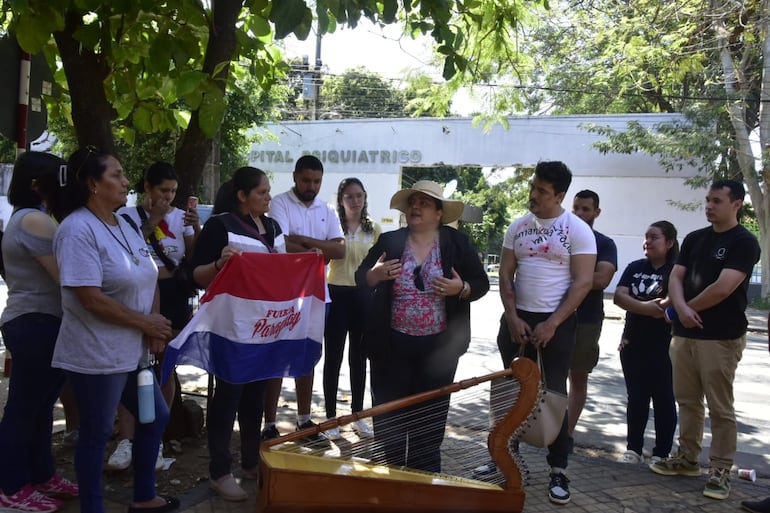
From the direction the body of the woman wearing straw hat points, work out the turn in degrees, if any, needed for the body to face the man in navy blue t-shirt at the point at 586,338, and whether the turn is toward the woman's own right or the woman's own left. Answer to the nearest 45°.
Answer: approximately 135° to the woman's own left

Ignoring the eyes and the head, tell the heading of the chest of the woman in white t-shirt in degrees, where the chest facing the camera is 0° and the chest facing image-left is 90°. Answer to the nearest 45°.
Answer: approximately 315°

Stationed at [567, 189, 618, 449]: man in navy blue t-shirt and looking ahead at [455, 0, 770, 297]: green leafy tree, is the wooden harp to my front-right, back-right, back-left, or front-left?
back-left

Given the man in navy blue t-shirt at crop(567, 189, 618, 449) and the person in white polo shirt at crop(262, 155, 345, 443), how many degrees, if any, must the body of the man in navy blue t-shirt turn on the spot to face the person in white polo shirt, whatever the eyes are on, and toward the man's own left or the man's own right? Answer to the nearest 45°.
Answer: approximately 45° to the man's own right

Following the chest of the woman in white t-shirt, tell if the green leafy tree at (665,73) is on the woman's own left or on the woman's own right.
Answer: on the woman's own left
